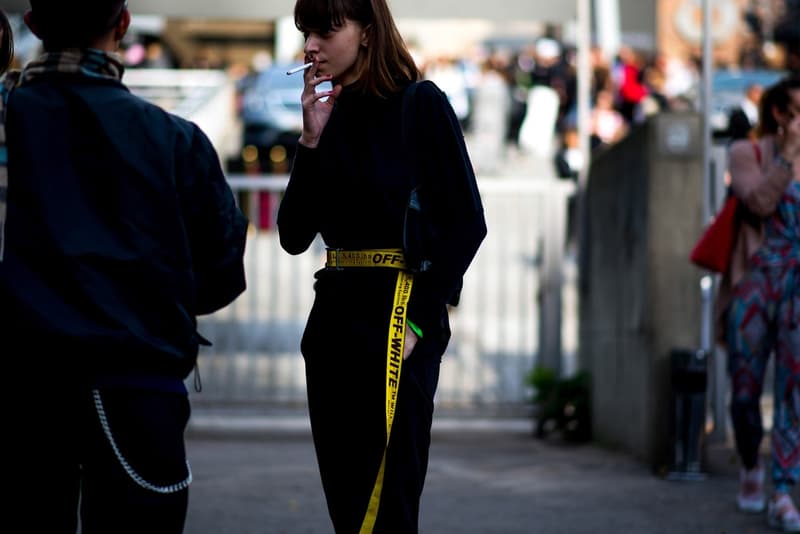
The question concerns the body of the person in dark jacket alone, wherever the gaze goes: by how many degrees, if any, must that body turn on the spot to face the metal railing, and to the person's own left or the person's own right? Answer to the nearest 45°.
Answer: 0° — they already face it

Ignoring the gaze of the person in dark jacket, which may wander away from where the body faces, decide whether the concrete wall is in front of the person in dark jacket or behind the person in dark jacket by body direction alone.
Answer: in front

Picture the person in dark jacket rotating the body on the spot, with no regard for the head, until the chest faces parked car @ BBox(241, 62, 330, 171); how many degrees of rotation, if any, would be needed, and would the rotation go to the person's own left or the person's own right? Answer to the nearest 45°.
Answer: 0° — they already face it

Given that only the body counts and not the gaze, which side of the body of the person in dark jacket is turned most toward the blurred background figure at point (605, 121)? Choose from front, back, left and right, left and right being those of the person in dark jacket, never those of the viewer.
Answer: front

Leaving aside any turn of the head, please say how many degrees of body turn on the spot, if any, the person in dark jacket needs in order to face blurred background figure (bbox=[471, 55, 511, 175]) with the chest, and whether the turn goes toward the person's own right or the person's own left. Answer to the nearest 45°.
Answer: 0° — they already face them

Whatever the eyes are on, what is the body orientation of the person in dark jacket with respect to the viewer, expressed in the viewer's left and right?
facing away from the viewer

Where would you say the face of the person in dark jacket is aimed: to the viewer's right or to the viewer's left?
to the viewer's right
